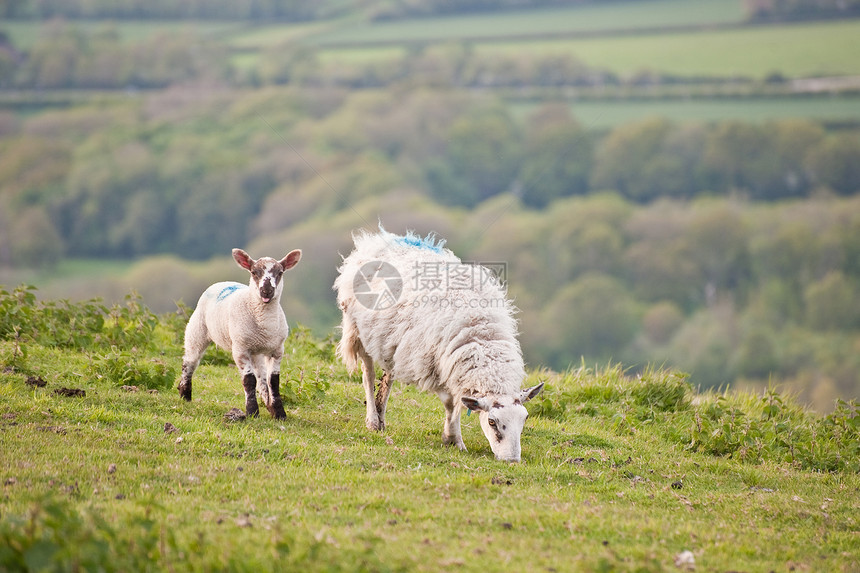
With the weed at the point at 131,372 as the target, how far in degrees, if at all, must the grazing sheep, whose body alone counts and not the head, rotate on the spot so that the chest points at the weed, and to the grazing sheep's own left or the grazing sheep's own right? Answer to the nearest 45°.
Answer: approximately 135° to the grazing sheep's own right

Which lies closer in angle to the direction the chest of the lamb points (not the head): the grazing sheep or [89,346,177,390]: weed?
the grazing sheep

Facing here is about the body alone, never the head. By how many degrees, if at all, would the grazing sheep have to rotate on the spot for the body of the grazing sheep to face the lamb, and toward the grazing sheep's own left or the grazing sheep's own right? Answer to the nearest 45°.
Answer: approximately 135° to the grazing sheep's own right

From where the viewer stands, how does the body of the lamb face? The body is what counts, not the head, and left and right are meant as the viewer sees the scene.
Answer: facing the viewer and to the right of the viewer

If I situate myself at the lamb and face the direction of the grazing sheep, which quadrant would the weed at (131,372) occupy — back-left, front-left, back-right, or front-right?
back-left

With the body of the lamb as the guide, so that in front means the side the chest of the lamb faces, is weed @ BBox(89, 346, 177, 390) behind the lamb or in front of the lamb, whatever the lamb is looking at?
behind

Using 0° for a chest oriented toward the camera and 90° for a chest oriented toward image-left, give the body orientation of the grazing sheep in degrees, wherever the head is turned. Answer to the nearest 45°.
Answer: approximately 315°

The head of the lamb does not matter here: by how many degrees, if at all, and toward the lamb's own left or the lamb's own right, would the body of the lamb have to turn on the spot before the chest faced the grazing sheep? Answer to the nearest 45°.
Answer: approximately 45° to the lamb's own left

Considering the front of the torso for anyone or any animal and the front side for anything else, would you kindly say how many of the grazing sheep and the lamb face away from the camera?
0
